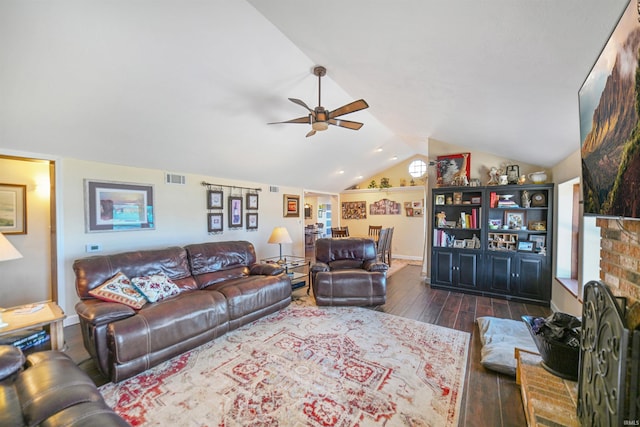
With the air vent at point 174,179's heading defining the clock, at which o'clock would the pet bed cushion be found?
The pet bed cushion is roughly at 12 o'clock from the air vent.

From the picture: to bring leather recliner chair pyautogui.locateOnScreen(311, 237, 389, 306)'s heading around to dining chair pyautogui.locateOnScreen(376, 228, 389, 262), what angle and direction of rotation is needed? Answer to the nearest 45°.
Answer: approximately 180°

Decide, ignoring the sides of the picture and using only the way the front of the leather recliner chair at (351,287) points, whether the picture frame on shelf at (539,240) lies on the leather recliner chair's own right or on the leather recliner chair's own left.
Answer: on the leather recliner chair's own left

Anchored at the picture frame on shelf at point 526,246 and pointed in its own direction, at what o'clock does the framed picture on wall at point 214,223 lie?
The framed picture on wall is roughly at 2 o'clock from the picture frame on shelf.

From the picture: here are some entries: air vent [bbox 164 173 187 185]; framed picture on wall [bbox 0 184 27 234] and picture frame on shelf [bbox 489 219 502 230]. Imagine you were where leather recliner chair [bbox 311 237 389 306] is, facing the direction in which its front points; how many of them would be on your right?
2

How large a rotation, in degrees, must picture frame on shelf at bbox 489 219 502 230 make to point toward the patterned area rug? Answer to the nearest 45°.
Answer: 0° — it already faces it

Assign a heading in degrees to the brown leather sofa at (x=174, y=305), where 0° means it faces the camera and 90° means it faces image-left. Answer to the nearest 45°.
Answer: approximately 315°

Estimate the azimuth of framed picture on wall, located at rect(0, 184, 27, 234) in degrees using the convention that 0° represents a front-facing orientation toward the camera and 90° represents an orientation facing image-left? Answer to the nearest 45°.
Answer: approximately 0°

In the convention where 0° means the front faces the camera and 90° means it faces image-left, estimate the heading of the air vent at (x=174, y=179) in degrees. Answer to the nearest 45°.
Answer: approximately 315°
